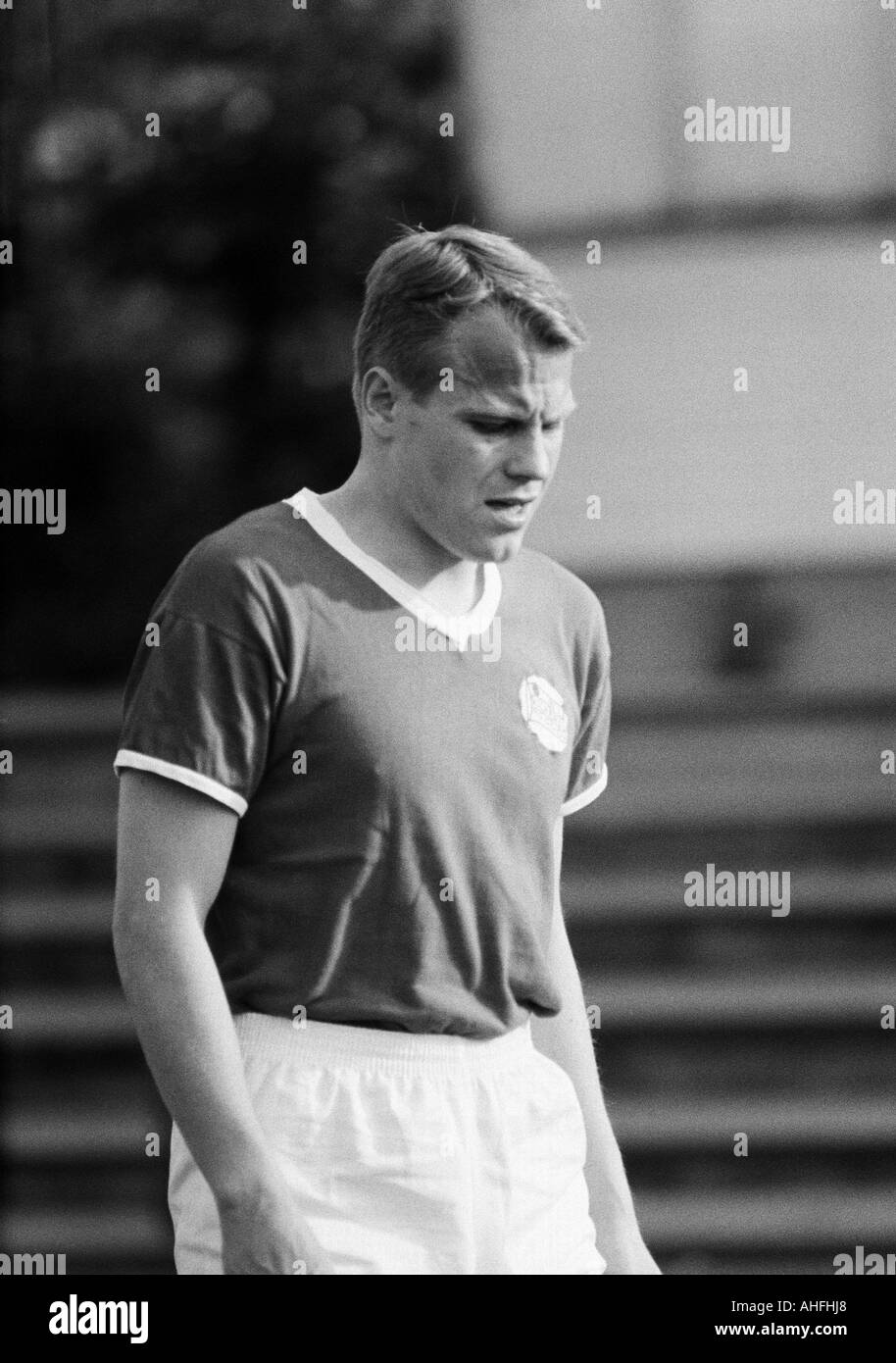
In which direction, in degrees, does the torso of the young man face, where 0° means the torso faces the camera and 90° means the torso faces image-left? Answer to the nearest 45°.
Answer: approximately 315°
